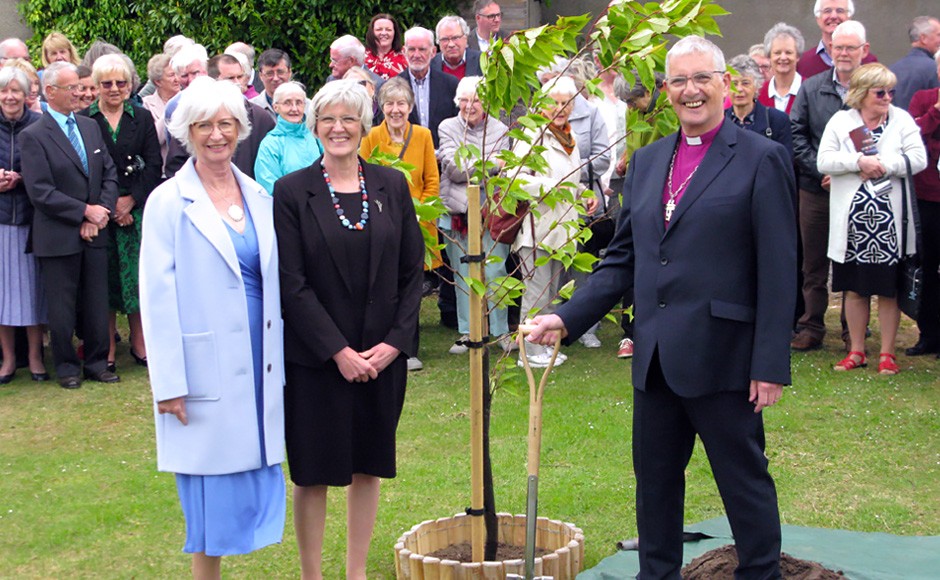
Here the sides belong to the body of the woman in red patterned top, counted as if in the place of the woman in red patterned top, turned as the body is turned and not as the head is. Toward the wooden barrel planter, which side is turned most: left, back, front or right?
front

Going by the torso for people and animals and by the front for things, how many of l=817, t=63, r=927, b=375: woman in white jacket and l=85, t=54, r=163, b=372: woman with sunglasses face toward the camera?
2

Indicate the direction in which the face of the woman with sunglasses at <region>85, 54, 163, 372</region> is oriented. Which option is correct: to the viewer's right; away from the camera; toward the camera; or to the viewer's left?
toward the camera

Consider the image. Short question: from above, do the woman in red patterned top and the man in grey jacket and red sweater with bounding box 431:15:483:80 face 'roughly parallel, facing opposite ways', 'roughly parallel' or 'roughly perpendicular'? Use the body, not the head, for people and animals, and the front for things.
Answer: roughly parallel

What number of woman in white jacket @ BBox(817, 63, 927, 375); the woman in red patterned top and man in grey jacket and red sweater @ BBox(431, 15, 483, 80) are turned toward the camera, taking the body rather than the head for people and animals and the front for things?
3

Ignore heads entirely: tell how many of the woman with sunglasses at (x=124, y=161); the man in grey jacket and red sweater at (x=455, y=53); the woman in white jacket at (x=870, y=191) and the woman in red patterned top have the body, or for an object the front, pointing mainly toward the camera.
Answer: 4

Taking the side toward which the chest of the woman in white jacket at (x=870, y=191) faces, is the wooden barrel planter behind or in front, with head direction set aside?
in front

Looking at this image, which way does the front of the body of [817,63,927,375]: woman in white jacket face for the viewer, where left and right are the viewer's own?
facing the viewer

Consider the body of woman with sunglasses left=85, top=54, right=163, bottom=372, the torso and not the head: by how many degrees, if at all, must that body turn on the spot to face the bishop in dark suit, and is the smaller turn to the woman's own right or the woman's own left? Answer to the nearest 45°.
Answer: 0° — they already face them

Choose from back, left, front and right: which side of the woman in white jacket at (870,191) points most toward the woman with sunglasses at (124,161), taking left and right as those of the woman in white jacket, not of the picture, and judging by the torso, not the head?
right

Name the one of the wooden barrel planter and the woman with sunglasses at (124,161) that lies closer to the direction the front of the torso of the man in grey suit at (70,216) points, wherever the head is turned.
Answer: the wooden barrel planter

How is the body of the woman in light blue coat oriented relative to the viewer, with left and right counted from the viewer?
facing the viewer and to the right of the viewer

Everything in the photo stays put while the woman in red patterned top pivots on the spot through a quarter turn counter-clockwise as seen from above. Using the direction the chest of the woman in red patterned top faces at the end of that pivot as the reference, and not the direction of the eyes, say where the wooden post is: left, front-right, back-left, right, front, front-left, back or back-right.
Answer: right

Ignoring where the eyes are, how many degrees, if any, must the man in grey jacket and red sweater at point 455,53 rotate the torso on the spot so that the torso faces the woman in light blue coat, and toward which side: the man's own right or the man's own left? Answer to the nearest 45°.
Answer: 0° — they already face them

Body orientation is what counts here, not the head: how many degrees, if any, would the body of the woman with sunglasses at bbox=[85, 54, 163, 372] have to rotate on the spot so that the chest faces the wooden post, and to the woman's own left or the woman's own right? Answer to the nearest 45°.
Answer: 0° — they already face it

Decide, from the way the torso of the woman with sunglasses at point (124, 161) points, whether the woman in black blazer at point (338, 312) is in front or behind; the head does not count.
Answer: in front

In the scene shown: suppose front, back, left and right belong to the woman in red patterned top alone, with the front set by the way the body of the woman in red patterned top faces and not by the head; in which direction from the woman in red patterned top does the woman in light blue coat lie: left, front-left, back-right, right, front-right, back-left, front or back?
front

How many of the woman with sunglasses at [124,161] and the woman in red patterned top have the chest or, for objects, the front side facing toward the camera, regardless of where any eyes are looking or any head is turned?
2
